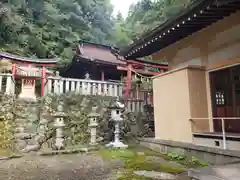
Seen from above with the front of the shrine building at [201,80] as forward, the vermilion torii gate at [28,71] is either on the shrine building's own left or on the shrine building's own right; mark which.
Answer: on the shrine building's own right

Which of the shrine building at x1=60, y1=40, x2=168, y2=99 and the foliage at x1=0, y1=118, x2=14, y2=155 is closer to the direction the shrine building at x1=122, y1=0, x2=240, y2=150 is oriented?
the foliage

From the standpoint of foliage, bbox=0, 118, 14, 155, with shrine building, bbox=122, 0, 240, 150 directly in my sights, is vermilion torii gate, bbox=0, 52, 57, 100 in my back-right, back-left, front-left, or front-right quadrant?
back-left

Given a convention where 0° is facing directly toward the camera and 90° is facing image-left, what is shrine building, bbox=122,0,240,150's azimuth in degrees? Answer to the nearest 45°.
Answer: approximately 45°

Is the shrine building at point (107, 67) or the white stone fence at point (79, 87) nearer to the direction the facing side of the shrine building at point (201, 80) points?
the white stone fence

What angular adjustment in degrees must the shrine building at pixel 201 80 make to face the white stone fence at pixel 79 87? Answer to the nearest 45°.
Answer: approximately 45° to its right

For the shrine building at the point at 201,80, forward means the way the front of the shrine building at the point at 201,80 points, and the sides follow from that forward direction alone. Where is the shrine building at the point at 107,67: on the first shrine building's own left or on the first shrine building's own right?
on the first shrine building's own right
